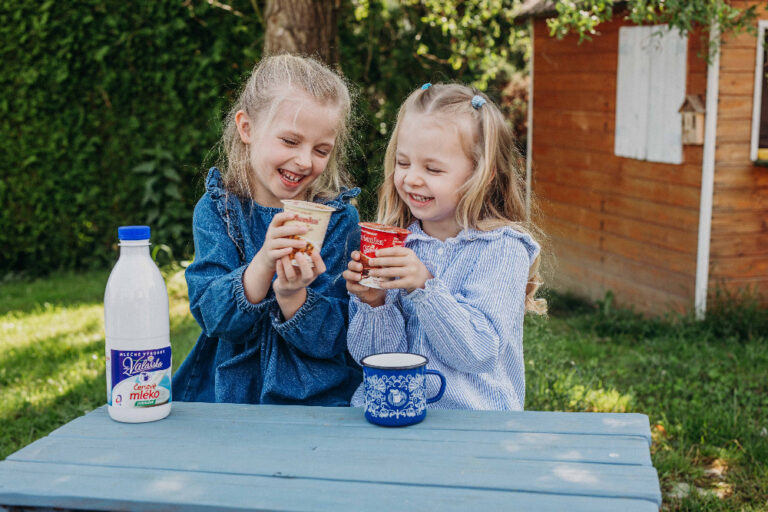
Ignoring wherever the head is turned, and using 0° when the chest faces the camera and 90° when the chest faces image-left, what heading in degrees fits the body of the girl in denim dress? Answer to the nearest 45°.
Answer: approximately 315°

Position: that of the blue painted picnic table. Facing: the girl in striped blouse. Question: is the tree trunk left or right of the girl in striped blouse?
left

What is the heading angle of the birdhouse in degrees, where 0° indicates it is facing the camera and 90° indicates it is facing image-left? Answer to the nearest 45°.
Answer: approximately 45°

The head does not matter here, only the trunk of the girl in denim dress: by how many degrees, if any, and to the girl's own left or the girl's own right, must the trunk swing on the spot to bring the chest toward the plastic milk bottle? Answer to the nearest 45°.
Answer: approximately 90° to the girl's own right

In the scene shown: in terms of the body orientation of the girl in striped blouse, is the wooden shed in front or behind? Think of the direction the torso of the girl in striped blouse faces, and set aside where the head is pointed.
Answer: behind

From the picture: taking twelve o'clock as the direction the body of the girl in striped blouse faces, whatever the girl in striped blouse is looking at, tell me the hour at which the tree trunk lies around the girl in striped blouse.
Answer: The tree trunk is roughly at 4 o'clock from the girl in striped blouse.

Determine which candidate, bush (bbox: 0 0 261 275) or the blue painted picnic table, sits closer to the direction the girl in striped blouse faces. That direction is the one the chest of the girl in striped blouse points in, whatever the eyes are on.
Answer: the blue painted picnic table

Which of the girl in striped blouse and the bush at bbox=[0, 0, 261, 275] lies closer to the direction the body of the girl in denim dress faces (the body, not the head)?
the girl in striped blouse
